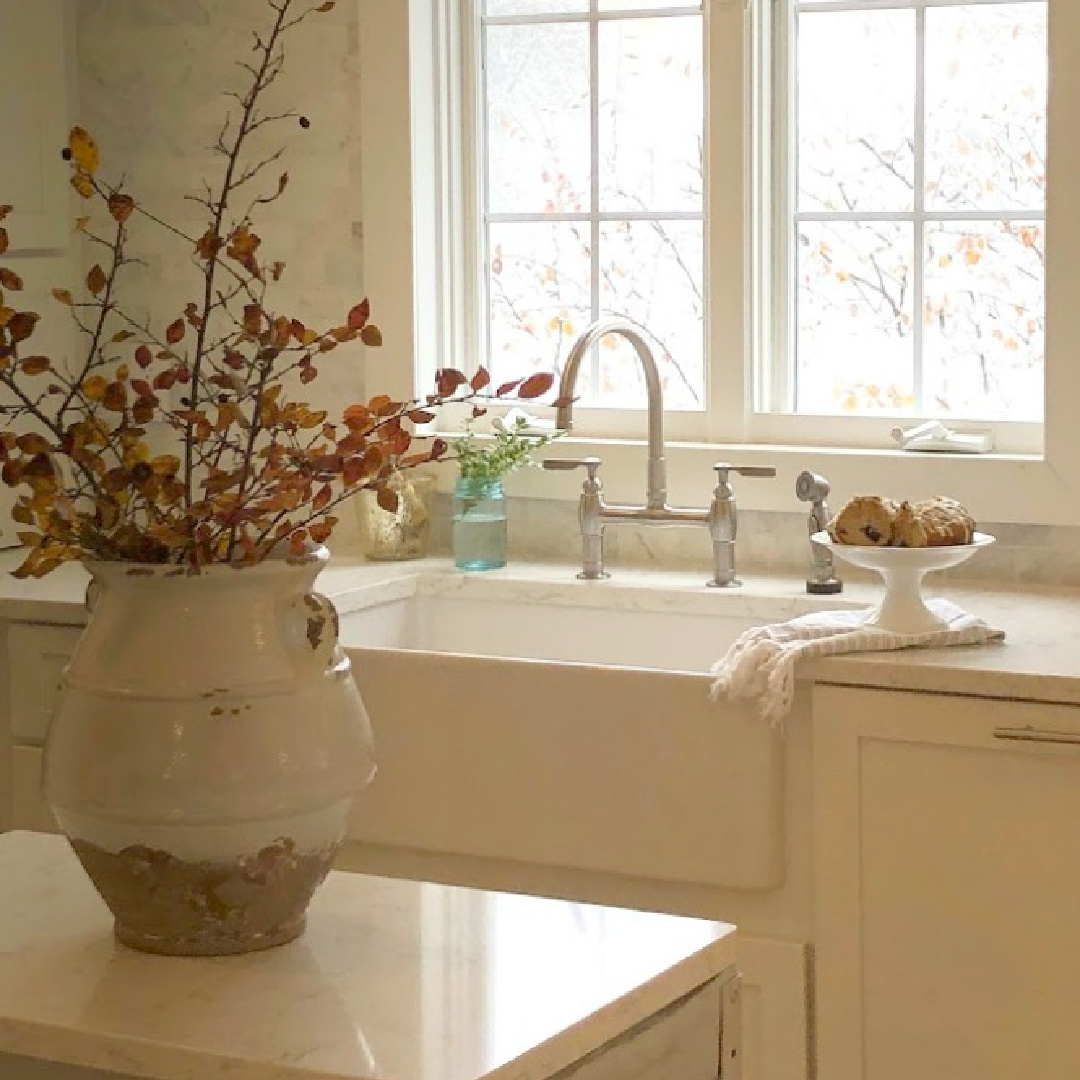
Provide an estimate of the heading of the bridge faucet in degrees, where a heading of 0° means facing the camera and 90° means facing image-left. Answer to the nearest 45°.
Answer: approximately 45°

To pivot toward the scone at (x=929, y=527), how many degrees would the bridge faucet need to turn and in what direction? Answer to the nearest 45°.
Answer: approximately 90° to its left

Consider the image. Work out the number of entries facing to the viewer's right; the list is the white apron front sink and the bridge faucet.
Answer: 0

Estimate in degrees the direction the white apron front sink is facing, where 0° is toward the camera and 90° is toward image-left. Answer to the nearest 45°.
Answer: approximately 45°

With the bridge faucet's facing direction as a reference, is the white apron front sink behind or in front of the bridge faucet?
in front

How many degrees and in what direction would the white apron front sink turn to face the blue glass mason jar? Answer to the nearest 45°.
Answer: approximately 135° to its right
